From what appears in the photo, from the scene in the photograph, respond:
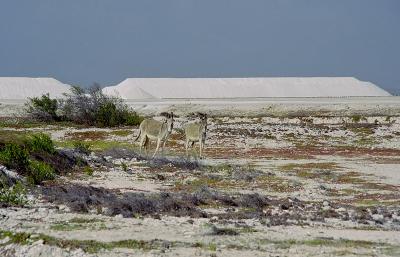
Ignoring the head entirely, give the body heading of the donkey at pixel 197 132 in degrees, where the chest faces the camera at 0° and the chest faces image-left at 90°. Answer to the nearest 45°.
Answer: approximately 315°

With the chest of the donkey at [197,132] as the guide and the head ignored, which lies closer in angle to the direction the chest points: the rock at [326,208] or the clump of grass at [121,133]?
the rock

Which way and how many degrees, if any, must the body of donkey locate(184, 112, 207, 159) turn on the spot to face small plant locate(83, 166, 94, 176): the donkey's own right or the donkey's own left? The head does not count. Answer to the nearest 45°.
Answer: approximately 90° to the donkey's own right

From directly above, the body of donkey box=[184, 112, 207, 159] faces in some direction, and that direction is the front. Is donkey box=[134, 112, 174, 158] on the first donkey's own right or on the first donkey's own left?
on the first donkey's own right

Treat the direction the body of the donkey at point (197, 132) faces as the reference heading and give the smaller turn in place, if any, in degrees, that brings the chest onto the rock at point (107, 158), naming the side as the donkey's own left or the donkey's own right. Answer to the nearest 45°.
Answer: approximately 90° to the donkey's own right

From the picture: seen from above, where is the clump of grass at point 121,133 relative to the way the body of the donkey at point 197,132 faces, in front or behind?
behind

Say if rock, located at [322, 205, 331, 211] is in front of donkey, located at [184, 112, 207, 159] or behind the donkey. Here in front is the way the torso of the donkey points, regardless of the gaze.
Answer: in front
